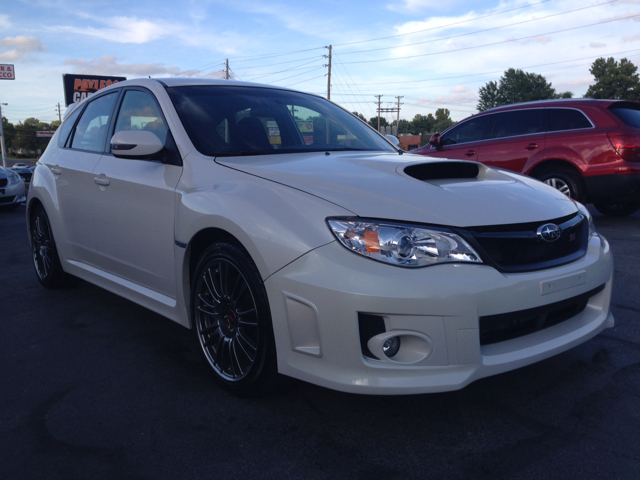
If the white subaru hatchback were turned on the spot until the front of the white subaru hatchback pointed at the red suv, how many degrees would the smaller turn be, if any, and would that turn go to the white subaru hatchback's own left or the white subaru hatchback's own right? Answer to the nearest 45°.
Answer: approximately 90° to the white subaru hatchback's own left

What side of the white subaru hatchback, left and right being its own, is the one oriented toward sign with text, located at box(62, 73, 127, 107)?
back

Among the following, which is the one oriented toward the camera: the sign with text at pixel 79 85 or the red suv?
the sign with text

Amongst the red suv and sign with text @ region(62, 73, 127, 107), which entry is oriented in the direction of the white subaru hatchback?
the sign with text

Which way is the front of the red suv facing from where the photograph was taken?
facing away from the viewer and to the left of the viewer

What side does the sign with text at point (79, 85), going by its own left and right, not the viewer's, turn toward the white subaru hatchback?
front

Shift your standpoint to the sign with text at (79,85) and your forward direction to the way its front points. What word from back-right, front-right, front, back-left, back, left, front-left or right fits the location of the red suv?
front

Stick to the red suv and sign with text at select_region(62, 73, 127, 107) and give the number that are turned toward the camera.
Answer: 1

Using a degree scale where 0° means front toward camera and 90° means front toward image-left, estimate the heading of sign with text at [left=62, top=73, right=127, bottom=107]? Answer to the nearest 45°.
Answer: approximately 0°

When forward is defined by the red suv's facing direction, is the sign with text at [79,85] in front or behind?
in front

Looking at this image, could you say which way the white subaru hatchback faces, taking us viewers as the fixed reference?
facing the viewer and to the right of the viewer

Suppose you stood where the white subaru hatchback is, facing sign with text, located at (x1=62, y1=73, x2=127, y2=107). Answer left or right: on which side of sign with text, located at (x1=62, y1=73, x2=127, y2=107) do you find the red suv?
right
